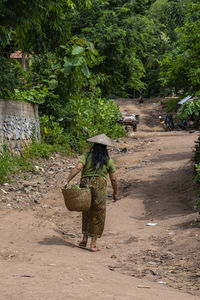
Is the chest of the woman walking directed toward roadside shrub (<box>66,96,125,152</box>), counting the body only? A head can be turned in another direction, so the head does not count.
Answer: yes

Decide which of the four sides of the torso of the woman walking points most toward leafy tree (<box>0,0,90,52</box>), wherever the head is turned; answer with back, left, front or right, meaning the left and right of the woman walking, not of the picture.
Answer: front

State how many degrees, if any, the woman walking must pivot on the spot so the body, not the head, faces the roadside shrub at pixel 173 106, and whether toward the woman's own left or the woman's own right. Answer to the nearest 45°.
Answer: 0° — they already face it

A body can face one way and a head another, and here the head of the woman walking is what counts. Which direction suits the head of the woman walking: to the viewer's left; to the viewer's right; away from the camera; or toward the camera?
away from the camera

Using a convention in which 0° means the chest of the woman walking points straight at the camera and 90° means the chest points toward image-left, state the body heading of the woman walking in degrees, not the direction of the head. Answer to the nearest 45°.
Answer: approximately 180°

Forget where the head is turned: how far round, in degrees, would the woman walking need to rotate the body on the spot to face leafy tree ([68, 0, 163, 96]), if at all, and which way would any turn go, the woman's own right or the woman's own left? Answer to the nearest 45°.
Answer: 0° — they already face it

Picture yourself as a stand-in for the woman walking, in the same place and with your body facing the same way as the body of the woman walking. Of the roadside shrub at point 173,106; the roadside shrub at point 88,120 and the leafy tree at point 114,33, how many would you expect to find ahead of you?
3
